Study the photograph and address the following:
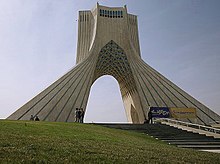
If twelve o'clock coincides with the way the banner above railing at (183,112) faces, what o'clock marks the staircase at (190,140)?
The staircase is roughly at 12 o'clock from the banner above railing.

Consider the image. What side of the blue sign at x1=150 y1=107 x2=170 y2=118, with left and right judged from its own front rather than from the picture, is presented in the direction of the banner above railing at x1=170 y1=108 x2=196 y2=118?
left

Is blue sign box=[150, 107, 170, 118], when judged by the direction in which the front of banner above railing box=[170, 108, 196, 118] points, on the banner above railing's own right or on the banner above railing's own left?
on the banner above railing's own right

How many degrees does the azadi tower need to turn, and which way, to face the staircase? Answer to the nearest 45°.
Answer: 0° — it already faces it

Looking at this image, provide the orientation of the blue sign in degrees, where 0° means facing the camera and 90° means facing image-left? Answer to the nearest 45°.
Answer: approximately 0°

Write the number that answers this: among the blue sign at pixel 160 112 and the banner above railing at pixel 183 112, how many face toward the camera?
2

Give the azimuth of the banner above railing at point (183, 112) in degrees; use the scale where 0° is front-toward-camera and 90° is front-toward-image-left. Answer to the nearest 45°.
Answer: approximately 0°
